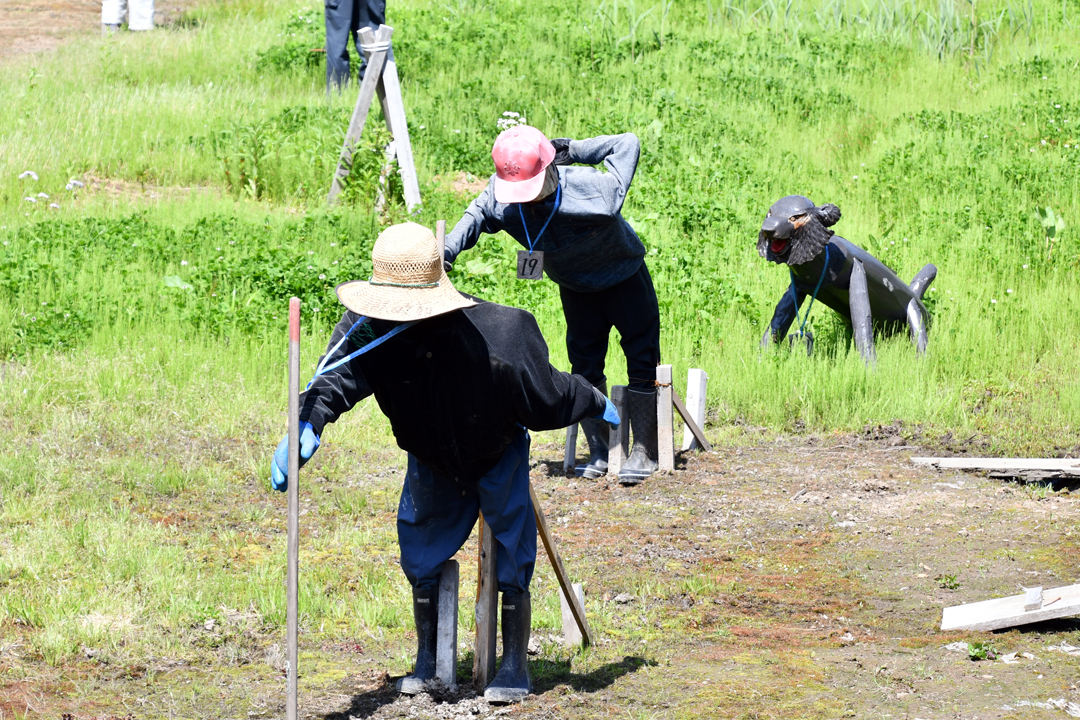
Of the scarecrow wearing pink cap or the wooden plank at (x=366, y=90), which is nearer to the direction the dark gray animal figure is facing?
the scarecrow wearing pink cap

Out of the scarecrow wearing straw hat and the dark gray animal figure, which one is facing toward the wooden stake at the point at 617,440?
the dark gray animal figure

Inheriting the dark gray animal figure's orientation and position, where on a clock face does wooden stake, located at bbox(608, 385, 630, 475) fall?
The wooden stake is roughly at 12 o'clock from the dark gray animal figure.

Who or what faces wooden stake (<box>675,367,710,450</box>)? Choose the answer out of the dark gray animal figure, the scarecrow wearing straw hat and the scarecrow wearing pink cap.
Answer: the dark gray animal figure

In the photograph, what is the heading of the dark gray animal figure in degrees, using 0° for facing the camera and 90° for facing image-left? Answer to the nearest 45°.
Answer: approximately 45°

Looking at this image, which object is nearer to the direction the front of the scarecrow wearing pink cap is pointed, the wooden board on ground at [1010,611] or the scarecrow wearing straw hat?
the scarecrow wearing straw hat

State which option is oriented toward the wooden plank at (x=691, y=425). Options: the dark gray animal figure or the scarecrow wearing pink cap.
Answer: the dark gray animal figure

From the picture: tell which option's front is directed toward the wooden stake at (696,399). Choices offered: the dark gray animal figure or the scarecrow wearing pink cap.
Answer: the dark gray animal figure

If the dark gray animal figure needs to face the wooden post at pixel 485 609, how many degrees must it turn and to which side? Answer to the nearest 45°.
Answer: approximately 45° to its left

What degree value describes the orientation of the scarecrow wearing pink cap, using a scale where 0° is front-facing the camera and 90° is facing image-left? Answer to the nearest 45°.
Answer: approximately 45°

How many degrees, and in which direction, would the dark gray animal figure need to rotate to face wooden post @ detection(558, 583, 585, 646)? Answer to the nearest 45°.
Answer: approximately 45° to its left
